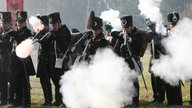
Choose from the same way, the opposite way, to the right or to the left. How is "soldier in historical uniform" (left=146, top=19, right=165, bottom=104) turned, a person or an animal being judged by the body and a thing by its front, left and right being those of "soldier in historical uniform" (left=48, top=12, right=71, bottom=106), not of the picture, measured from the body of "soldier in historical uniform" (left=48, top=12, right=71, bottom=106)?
the same way

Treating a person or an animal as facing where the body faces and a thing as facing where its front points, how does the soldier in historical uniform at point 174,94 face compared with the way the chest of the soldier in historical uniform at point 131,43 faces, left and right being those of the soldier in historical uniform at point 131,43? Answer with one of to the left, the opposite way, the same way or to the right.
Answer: the same way

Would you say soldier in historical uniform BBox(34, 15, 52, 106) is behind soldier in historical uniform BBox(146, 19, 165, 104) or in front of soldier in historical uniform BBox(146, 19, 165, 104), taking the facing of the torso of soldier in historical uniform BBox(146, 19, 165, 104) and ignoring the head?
in front

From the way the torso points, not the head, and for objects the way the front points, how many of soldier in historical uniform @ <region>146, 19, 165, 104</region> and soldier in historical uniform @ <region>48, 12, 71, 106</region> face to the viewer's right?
0

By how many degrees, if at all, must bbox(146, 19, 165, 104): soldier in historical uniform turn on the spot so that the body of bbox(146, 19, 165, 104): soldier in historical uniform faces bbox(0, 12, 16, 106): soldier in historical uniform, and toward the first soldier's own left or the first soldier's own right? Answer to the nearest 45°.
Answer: approximately 45° to the first soldier's own right

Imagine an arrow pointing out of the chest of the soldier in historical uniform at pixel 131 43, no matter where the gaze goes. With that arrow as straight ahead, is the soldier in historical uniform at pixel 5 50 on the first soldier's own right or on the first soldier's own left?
on the first soldier's own right

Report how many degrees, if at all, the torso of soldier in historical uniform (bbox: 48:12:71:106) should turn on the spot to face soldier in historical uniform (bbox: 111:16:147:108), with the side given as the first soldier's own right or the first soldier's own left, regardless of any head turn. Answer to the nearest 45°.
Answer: approximately 90° to the first soldier's own left

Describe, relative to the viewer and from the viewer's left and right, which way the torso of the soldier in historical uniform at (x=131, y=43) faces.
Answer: facing the viewer and to the left of the viewer

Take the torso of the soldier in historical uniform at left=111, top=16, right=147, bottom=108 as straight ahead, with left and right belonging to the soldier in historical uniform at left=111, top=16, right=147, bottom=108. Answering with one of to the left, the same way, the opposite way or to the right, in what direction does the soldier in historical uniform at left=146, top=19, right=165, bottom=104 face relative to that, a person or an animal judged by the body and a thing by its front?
the same way

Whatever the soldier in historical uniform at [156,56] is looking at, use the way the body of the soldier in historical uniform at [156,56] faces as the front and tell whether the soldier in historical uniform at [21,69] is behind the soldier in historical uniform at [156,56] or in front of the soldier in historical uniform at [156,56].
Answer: in front
